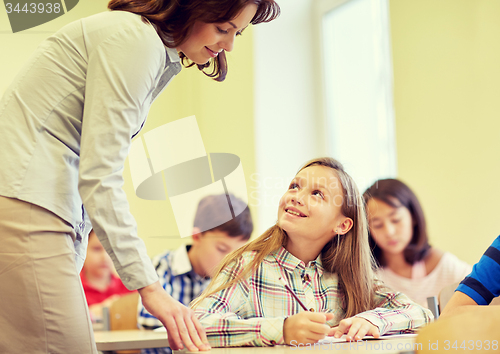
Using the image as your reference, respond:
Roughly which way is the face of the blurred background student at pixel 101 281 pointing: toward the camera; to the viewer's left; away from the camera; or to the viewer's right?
toward the camera

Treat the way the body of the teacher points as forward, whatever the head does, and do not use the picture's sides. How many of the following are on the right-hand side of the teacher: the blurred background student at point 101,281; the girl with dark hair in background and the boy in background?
0

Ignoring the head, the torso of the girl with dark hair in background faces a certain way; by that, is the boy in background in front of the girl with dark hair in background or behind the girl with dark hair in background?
in front

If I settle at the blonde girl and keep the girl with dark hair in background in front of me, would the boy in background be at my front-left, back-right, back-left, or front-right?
front-left

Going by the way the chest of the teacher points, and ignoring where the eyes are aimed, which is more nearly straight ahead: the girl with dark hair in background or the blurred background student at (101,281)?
the girl with dark hair in background

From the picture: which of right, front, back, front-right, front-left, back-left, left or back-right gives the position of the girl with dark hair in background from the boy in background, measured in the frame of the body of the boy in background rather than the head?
front-left

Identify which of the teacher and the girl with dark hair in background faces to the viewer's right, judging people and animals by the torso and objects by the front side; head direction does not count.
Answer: the teacher

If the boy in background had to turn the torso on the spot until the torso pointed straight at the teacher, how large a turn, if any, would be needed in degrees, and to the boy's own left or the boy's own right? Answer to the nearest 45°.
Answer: approximately 45° to the boy's own right

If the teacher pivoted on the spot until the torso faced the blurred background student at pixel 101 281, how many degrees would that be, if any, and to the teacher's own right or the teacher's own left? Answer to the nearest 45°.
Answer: approximately 90° to the teacher's own left

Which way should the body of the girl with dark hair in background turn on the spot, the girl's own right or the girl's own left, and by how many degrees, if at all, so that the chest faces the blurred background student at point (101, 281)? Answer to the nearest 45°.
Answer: approximately 45° to the girl's own right

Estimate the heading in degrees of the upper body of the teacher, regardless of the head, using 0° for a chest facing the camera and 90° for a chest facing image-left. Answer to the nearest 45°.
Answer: approximately 270°

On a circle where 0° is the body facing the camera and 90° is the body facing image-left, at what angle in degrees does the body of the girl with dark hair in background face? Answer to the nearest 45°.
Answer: approximately 45°

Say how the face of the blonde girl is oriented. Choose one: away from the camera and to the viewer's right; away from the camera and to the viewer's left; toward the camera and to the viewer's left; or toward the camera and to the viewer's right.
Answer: toward the camera and to the viewer's left

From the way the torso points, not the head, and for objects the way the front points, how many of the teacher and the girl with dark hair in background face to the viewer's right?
1
